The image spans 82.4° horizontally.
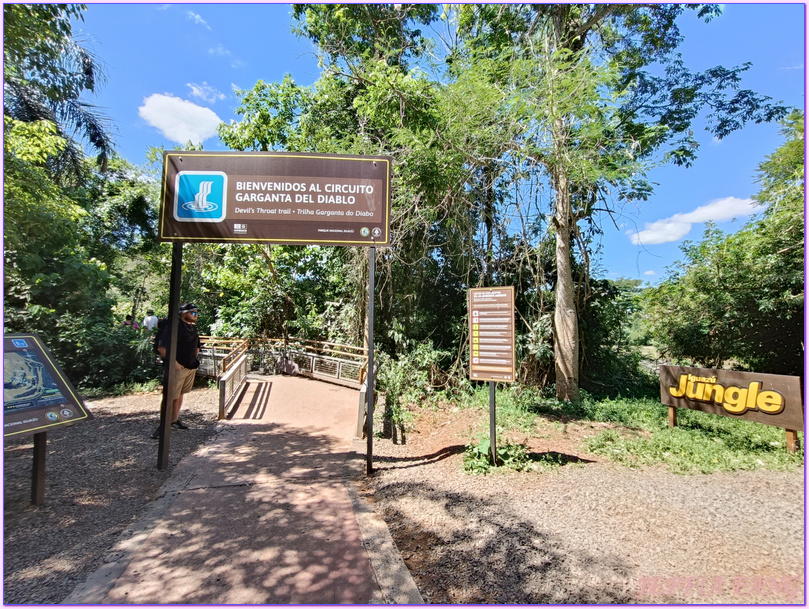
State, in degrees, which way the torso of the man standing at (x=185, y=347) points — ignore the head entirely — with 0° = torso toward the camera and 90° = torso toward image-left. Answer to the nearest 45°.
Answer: approximately 270°

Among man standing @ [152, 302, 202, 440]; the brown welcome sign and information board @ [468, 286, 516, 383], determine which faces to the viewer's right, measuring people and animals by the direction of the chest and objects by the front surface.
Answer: the man standing

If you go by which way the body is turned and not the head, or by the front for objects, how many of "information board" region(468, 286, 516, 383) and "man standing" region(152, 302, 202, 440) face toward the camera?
1

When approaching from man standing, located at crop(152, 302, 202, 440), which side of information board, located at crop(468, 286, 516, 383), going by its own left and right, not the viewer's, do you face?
right

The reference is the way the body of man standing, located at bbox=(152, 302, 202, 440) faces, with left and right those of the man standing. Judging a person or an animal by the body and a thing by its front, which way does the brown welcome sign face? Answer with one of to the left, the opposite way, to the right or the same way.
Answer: to the right

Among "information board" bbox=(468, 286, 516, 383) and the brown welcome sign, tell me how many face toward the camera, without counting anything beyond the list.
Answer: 2

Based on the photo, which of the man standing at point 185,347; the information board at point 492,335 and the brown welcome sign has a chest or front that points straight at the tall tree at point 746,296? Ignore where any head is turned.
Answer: the man standing

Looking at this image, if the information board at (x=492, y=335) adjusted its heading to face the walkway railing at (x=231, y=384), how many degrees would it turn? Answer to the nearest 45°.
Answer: approximately 135° to its right

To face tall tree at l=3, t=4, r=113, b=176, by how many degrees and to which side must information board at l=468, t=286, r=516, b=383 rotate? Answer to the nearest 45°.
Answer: approximately 90° to its right
